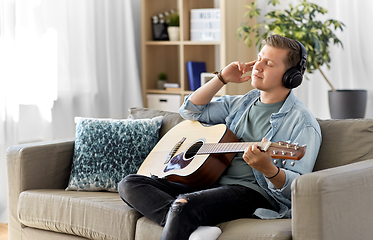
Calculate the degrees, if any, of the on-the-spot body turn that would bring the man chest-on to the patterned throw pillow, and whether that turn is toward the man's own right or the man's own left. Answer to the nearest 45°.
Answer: approximately 90° to the man's own right

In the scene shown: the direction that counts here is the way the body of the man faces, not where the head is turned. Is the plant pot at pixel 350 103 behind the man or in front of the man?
behind

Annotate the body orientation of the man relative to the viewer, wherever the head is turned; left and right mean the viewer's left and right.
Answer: facing the viewer and to the left of the viewer

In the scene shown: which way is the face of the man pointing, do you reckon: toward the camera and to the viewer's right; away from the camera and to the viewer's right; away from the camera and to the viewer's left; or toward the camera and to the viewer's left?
toward the camera and to the viewer's left

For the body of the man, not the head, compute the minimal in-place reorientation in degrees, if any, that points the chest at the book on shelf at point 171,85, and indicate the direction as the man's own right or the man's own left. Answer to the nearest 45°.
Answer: approximately 135° to the man's own right

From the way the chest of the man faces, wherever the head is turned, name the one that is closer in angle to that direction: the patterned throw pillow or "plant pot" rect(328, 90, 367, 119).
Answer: the patterned throw pillow

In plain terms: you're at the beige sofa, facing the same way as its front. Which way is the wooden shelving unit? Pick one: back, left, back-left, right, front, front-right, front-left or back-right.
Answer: back-right

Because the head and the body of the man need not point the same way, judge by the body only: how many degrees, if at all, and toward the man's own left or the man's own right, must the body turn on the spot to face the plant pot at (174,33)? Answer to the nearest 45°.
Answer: approximately 135° to the man's own right

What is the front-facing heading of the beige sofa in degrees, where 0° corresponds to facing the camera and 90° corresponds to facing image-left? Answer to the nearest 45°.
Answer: approximately 45°

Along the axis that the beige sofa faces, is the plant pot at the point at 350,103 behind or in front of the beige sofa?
behind

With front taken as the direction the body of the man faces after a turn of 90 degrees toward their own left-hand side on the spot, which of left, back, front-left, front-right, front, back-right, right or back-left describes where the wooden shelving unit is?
back-left

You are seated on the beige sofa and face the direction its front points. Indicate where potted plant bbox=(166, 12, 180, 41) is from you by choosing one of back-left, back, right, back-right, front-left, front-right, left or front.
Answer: back-right
